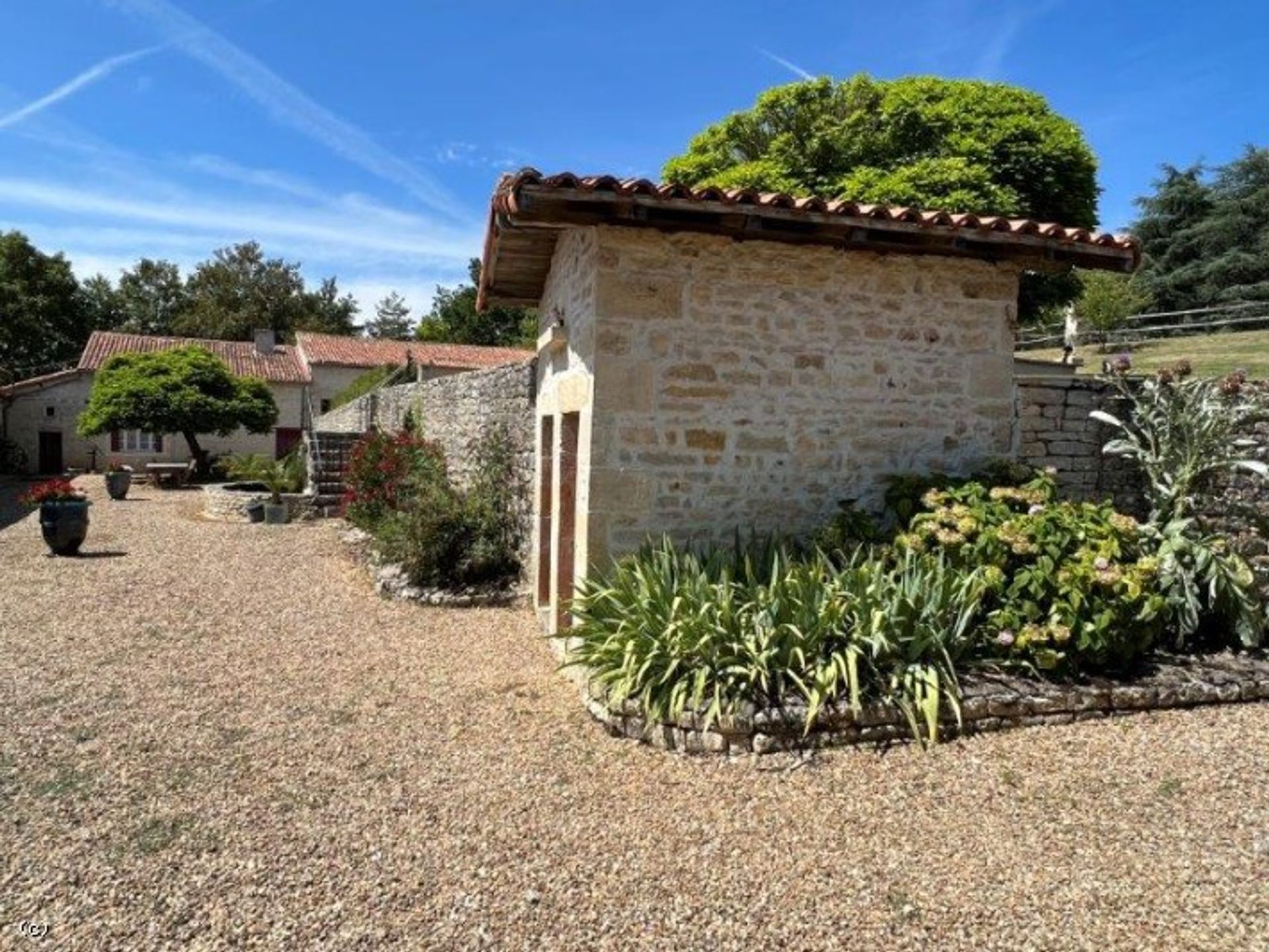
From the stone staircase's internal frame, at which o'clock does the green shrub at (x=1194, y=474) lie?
The green shrub is roughly at 11 o'clock from the stone staircase.

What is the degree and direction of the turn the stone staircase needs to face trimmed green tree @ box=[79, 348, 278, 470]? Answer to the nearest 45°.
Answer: approximately 135° to its right

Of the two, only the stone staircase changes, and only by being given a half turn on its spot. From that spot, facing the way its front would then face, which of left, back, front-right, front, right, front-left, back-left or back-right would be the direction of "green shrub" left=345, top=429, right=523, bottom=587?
back

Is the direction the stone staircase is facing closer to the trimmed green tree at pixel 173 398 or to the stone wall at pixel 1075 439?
the stone wall

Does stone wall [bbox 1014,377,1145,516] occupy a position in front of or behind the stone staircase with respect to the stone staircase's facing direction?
in front

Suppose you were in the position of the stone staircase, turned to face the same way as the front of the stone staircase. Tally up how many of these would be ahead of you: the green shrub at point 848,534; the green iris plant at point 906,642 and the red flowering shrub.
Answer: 3

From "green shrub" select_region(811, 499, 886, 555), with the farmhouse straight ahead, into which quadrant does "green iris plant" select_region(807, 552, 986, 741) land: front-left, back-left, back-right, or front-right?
back-left

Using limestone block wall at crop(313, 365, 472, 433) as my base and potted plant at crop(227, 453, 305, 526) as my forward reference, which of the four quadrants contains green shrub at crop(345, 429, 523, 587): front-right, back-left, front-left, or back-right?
front-left

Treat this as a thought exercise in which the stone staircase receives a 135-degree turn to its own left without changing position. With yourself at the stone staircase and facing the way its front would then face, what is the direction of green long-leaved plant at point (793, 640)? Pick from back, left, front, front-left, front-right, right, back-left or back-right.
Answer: back-right

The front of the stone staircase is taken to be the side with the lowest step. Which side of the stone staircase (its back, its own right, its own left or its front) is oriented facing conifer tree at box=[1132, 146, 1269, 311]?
left

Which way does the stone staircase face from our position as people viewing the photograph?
facing the viewer

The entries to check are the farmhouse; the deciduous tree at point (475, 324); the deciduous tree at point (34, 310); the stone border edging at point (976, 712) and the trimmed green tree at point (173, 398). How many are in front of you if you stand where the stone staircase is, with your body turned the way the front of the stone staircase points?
1

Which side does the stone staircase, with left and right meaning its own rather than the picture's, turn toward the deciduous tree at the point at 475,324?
back

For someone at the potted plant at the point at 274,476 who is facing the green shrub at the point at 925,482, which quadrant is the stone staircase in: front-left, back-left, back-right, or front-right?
back-left

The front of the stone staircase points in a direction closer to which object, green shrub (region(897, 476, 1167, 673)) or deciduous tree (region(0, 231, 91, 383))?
the green shrub

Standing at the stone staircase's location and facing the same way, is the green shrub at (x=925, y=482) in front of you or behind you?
in front
